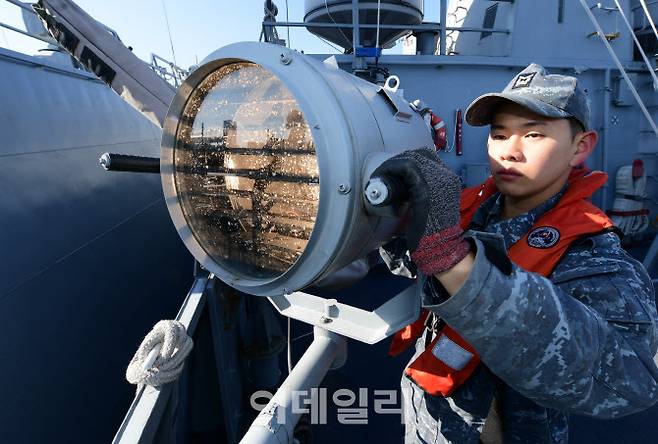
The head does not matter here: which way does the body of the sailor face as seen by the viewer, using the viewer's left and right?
facing the viewer and to the left of the viewer

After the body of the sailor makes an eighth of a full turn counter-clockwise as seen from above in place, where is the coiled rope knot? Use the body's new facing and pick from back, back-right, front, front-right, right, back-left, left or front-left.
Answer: right

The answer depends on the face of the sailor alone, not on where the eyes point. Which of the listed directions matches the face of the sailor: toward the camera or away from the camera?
toward the camera
